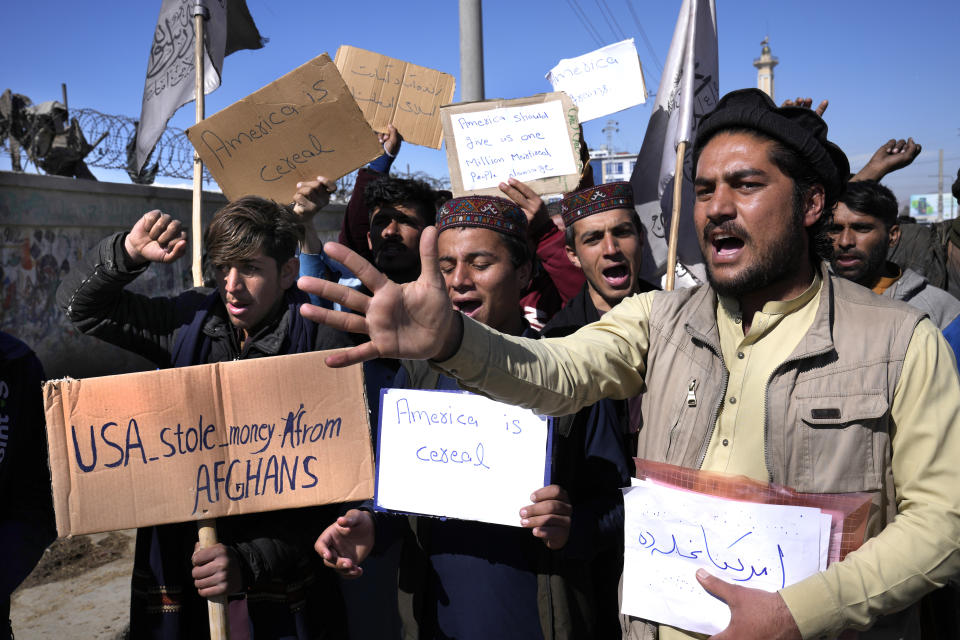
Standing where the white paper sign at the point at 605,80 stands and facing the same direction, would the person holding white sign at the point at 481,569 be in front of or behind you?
in front

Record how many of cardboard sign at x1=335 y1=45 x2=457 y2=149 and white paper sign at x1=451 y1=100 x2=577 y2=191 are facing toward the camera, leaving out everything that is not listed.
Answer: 2

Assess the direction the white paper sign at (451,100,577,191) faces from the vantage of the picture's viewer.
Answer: facing the viewer

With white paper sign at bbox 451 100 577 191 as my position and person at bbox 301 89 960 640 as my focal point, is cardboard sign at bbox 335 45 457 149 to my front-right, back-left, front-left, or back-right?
back-right

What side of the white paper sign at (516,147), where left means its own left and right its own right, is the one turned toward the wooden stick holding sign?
right

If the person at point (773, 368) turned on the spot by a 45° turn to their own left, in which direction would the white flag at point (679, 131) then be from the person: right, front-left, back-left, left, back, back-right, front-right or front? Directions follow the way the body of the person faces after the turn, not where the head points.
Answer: back

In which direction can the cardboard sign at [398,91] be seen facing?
toward the camera

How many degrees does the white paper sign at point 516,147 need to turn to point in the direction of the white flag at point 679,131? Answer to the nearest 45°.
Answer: approximately 90° to its left

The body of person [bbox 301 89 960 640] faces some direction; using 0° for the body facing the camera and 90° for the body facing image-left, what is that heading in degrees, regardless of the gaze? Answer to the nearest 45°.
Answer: approximately 45°

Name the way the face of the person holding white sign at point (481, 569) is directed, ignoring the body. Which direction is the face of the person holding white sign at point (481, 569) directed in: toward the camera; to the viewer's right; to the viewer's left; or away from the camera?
toward the camera

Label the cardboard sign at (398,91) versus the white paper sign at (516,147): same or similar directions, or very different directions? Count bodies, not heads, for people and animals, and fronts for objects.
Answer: same or similar directions

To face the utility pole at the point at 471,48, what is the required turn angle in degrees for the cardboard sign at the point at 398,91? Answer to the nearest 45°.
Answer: approximately 135° to its left

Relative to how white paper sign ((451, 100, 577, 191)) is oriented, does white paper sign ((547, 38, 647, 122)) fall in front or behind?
behind

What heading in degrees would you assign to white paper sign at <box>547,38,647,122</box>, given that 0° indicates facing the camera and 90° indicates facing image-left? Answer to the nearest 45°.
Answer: approximately 0°

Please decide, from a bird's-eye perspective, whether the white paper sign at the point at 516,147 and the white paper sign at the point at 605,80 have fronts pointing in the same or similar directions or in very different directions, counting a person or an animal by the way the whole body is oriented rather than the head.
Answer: same or similar directions

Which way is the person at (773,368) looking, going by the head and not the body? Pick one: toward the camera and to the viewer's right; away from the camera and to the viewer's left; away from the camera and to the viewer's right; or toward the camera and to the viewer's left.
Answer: toward the camera and to the viewer's left

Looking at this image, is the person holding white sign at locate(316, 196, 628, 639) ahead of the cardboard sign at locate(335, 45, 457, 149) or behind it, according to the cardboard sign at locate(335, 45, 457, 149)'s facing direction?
ahead

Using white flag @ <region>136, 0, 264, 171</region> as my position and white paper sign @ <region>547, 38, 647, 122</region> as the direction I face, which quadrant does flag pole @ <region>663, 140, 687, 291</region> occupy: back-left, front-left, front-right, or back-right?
front-right

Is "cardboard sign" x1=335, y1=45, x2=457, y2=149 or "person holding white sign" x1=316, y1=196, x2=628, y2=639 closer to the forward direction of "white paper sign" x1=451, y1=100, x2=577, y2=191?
the person holding white sign
